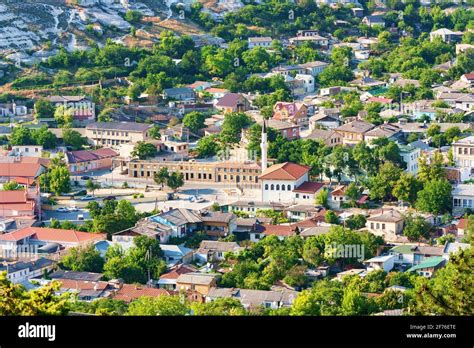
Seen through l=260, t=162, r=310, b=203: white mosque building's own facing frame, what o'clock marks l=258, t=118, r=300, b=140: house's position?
l=258, t=118, r=300, b=140: house is roughly at 6 o'clock from l=260, t=162, r=310, b=203: white mosque building.

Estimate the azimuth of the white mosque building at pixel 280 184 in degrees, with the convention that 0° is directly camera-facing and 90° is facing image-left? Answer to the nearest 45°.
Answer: approximately 0°

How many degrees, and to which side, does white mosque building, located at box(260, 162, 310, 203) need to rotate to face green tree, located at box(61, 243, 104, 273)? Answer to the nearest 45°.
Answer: approximately 45° to its right

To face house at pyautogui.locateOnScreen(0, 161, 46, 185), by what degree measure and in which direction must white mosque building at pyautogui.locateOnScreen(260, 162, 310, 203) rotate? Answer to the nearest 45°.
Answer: approximately 90° to its right

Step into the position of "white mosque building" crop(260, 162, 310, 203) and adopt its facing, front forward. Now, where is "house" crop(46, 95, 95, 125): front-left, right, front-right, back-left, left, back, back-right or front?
back-right

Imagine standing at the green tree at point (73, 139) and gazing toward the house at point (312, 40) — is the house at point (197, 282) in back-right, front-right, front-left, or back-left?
back-right

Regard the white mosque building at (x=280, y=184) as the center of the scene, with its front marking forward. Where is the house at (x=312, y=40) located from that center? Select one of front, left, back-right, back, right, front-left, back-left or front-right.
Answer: back

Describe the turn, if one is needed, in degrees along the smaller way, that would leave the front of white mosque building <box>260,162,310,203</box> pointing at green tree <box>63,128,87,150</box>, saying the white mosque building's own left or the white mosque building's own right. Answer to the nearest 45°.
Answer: approximately 135° to the white mosque building's own right

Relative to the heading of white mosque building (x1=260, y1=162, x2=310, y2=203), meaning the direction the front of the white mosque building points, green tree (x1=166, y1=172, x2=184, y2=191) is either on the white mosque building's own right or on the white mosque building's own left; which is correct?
on the white mosque building's own right

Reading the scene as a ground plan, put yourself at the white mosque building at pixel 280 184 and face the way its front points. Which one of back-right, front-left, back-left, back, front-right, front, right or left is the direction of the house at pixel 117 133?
back-right

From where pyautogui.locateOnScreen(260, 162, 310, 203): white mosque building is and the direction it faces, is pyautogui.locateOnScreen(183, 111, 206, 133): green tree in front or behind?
behind

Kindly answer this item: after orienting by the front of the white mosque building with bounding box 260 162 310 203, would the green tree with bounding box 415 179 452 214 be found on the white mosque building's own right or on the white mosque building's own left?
on the white mosque building's own left

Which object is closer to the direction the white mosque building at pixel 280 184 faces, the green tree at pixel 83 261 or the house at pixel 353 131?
the green tree

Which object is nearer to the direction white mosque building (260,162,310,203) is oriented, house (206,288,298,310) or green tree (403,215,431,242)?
the house

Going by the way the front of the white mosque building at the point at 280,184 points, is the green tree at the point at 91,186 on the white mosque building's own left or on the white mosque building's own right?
on the white mosque building's own right
